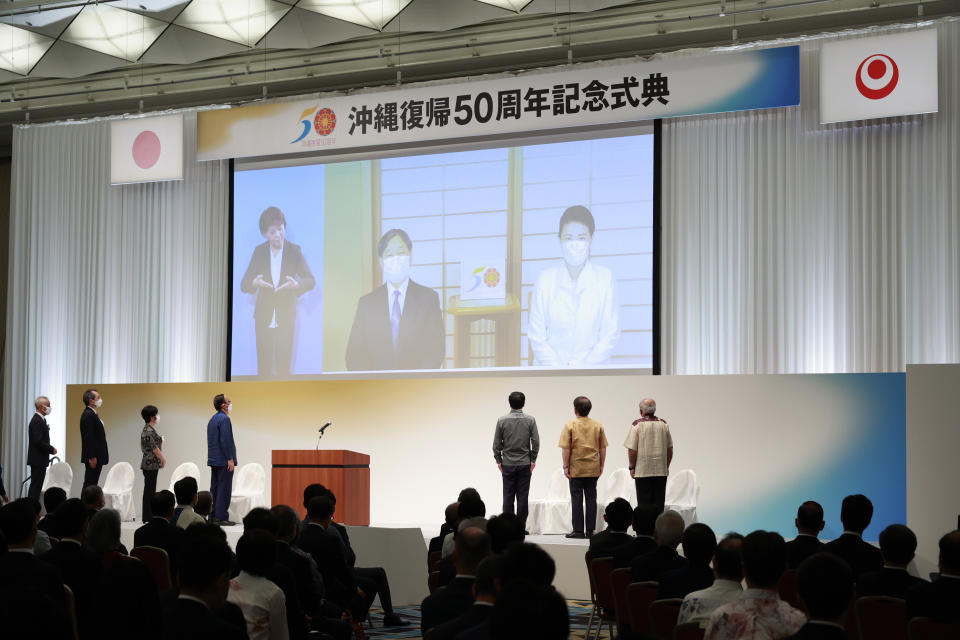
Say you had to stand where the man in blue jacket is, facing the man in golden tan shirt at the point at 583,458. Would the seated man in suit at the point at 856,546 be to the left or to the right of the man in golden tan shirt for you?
right

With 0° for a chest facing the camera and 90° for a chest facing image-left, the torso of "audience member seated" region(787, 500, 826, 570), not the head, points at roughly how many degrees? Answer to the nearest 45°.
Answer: approximately 180°

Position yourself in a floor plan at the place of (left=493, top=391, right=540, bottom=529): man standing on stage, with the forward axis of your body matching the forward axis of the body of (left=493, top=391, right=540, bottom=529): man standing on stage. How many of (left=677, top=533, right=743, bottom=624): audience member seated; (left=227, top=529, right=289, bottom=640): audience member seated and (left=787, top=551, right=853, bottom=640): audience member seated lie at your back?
3

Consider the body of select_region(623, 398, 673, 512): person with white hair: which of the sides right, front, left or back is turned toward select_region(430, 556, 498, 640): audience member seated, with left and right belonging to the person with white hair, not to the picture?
back

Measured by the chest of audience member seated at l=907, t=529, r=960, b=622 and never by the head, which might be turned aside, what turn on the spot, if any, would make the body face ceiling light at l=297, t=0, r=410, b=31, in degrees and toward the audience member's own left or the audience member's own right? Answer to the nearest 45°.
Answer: approximately 45° to the audience member's own left

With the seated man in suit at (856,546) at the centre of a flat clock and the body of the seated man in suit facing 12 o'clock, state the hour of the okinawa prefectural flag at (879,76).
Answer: The okinawa prefectural flag is roughly at 12 o'clock from the seated man in suit.

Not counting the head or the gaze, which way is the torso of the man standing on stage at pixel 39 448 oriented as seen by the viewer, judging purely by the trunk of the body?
to the viewer's right

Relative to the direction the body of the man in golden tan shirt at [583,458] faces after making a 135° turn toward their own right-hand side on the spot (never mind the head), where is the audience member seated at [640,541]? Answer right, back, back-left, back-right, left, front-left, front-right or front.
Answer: front-right

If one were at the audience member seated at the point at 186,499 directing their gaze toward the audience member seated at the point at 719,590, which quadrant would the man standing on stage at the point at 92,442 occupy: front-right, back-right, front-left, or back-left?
back-left

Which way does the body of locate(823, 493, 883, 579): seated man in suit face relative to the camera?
away from the camera
